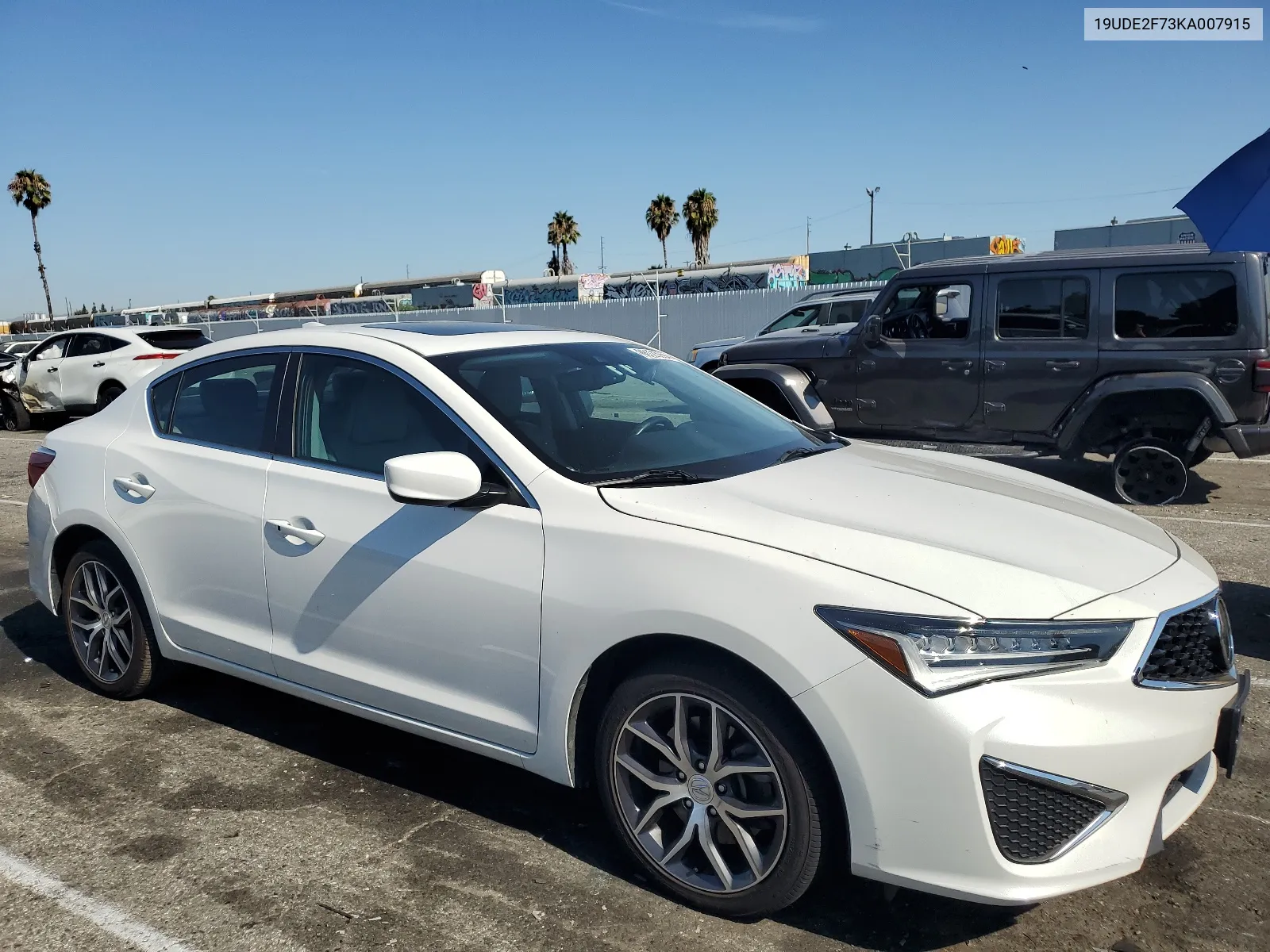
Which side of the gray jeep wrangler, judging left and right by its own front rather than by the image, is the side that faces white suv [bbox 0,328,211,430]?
front

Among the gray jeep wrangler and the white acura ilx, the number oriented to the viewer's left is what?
1

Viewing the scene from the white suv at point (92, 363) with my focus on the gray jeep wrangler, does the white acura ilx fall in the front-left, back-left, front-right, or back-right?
front-right

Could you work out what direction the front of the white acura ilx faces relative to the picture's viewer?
facing the viewer and to the right of the viewer

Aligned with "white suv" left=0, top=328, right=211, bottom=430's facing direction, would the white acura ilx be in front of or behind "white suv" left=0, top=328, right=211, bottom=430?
behind

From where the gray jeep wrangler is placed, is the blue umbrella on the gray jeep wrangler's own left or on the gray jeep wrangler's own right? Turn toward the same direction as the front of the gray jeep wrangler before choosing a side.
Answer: on the gray jeep wrangler's own left

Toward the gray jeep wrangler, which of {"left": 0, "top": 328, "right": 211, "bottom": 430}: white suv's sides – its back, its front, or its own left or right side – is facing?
back

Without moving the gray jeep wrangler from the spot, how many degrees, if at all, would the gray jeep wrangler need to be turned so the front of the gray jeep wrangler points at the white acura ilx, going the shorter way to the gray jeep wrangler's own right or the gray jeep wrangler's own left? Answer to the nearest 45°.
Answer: approximately 90° to the gray jeep wrangler's own left

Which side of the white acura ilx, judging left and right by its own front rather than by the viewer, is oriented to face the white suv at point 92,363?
back

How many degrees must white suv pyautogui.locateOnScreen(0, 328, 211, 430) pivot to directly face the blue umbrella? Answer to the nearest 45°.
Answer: approximately 135° to its left

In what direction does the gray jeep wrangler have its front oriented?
to the viewer's left

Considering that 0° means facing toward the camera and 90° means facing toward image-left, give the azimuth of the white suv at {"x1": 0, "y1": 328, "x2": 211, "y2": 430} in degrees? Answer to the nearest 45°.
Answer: approximately 135°

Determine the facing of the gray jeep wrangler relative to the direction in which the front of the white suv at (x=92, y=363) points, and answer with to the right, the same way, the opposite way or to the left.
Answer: the same way
